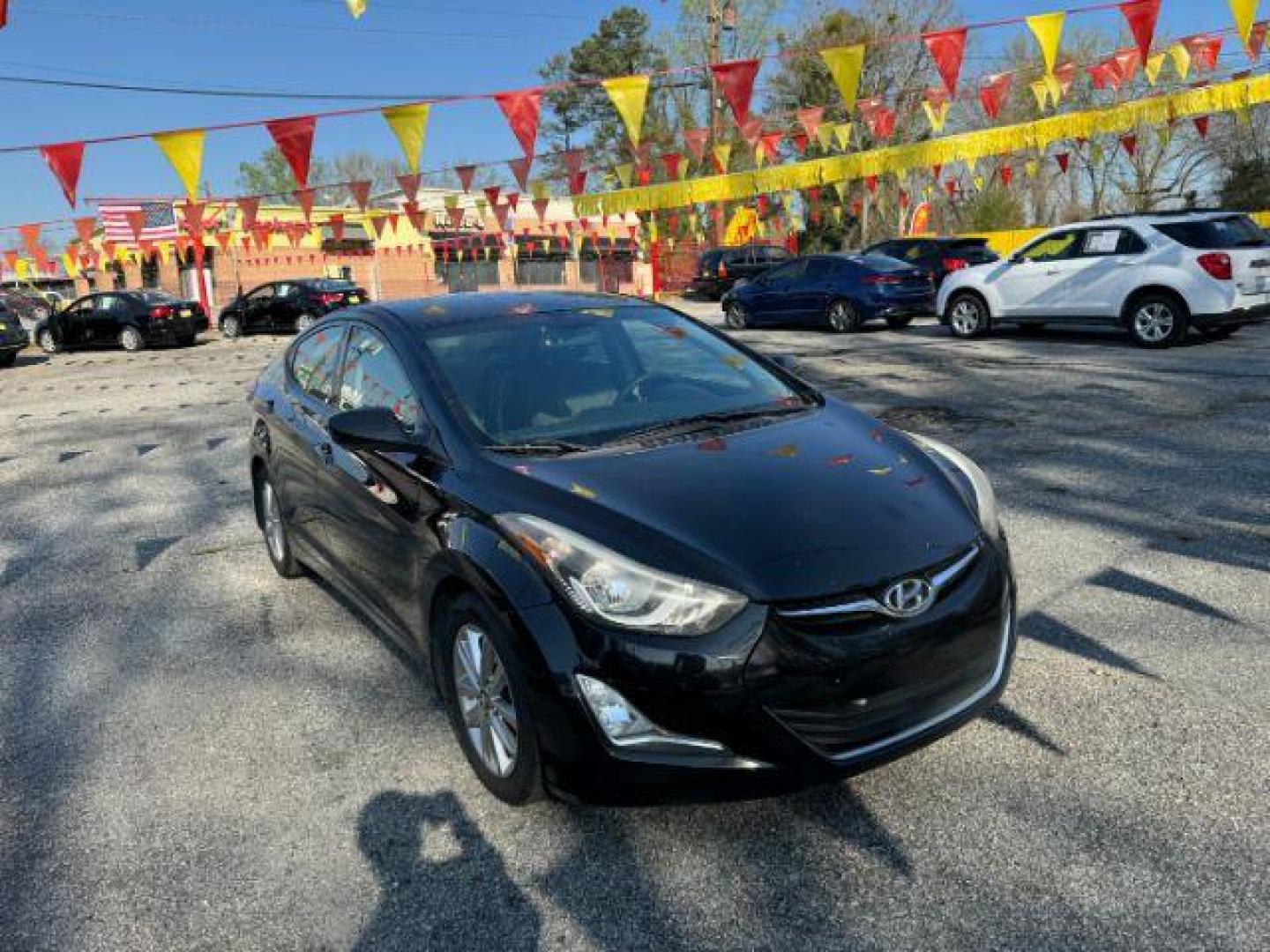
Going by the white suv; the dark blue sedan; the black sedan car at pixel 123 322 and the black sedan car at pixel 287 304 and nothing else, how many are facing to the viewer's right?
0

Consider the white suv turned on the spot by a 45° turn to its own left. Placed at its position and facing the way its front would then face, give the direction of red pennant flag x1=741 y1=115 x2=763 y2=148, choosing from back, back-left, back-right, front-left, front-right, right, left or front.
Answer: front-right

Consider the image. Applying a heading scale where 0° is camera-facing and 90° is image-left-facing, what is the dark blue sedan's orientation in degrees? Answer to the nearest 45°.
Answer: approximately 135°

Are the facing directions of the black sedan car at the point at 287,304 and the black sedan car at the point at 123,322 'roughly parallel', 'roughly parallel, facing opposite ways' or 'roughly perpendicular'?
roughly parallel

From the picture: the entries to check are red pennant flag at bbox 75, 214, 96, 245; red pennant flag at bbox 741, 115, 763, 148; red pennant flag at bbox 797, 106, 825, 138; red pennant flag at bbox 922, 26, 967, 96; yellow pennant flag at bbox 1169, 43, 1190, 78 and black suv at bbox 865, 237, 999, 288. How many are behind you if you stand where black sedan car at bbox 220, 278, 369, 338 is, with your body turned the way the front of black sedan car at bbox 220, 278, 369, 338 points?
5

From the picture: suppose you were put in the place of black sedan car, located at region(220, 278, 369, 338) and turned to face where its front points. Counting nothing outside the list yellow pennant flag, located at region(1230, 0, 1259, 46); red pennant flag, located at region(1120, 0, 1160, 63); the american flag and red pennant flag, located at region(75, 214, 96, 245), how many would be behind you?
2

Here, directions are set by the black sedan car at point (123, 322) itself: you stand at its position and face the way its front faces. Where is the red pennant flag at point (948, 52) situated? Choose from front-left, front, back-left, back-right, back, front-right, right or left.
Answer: back

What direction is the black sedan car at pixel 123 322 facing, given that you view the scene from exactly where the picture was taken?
facing away from the viewer and to the left of the viewer

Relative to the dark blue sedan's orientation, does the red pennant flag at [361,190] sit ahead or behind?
ahead

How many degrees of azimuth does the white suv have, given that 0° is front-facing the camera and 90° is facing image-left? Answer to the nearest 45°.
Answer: approximately 135°

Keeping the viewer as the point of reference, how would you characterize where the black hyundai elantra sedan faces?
facing the viewer and to the right of the viewer

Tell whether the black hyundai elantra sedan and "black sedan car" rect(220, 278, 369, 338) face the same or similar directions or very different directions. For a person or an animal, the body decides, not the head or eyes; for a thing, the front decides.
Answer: very different directions

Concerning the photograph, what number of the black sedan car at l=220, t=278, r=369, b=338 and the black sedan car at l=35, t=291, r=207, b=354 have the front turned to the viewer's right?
0

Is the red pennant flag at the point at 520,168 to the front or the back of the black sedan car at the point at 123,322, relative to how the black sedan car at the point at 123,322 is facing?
to the back

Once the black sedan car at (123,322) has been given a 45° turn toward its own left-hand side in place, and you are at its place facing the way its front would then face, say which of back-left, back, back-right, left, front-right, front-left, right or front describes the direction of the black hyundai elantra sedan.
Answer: left

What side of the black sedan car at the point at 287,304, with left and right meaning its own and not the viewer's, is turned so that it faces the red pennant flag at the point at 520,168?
back

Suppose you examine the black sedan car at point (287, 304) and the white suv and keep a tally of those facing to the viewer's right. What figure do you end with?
0

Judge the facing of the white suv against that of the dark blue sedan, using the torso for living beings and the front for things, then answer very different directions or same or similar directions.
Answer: same or similar directions
